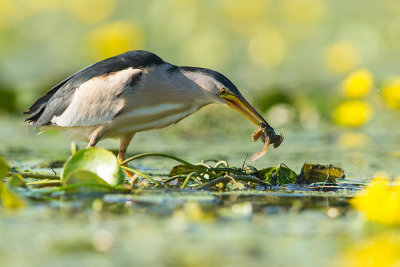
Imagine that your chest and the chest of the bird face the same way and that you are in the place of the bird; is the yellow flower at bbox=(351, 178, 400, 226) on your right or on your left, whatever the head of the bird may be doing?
on your right

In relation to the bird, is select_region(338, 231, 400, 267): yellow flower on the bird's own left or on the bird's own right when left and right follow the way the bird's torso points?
on the bird's own right

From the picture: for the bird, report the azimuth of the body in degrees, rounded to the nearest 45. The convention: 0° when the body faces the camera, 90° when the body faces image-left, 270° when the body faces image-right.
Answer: approximately 270°

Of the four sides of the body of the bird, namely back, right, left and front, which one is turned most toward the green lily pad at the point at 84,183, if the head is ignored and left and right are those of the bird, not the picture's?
right

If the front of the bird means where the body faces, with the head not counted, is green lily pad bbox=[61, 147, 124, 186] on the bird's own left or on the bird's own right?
on the bird's own right

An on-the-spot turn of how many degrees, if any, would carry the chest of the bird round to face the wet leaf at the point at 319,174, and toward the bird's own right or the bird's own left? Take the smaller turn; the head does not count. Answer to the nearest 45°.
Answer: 0° — it already faces it

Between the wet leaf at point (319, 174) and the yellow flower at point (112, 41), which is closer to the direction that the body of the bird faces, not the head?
the wet leaf
